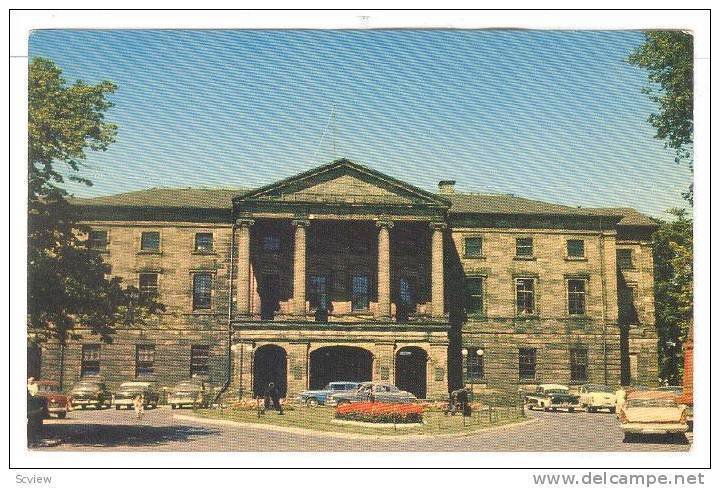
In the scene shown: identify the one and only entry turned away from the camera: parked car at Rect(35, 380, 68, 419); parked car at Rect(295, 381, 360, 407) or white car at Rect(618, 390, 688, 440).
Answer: the white car

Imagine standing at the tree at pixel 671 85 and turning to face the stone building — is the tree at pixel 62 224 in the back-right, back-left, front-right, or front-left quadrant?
front-left

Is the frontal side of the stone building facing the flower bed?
yes

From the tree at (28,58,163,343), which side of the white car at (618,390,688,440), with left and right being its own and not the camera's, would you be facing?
left

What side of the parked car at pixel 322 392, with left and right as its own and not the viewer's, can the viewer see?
left

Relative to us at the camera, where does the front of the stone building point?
facing the viewer

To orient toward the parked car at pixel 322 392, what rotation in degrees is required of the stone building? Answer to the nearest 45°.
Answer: approximately 45° to its right

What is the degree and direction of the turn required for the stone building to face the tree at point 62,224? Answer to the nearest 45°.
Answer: approximately 45° to its right

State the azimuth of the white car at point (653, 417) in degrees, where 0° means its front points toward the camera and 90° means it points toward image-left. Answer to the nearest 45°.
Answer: approximately 180°

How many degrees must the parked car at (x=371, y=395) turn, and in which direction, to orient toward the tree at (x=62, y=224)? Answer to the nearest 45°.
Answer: approximately 45° to its left

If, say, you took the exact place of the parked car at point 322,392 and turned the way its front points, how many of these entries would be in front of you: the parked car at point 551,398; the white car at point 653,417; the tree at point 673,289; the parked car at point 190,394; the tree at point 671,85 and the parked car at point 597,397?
1

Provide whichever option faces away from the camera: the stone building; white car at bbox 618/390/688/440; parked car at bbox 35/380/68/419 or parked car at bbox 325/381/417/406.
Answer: the white car

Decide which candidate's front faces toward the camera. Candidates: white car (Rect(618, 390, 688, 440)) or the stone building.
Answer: the stone building

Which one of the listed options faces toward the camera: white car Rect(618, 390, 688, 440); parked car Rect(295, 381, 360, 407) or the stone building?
the stone building

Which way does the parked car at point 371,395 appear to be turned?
to the viewer's left
